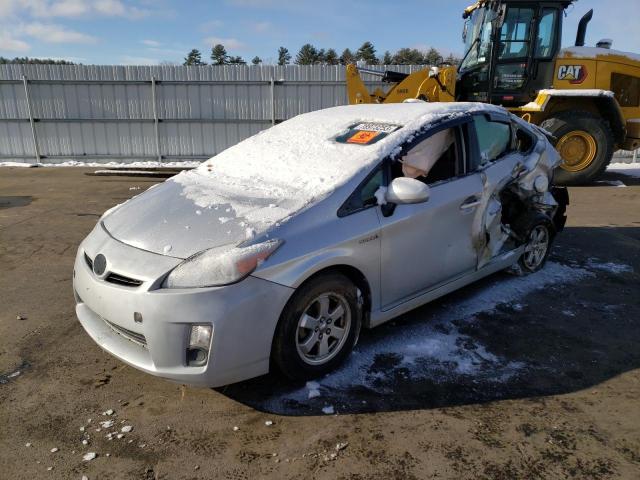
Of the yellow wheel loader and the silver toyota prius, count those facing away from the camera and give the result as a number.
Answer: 0

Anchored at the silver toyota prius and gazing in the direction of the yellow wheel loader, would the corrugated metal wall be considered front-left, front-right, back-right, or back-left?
front-left

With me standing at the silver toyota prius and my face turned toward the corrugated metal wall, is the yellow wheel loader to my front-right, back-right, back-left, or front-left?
front-right

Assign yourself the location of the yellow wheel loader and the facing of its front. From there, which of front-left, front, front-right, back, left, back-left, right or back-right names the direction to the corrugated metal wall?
front

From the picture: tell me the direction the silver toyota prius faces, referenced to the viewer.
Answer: facing the viewer and to the left of the viewer

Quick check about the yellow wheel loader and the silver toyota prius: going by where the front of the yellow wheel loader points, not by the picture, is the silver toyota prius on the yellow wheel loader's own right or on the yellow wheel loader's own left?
on the yellow wheel loader's own left

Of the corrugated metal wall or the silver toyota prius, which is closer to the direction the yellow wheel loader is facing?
the corrugated metal wall

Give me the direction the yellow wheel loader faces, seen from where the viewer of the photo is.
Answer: facing to the left of the viewer
